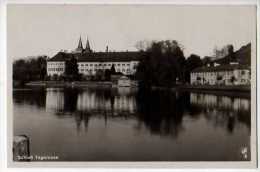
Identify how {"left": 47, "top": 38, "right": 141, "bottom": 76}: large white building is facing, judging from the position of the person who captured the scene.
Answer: facing the viewer
